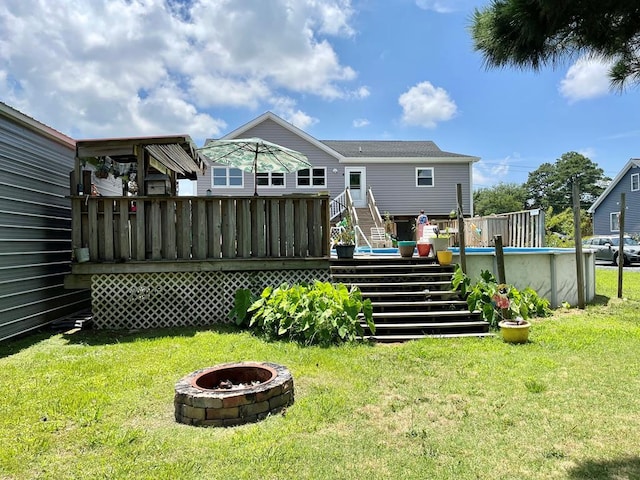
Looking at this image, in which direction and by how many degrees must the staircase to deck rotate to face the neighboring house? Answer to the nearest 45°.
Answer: approximately 135° to its left

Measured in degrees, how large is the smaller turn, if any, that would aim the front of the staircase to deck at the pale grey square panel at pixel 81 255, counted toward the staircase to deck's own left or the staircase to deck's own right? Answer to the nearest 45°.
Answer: approximately 90° to the staircase to deck's own right

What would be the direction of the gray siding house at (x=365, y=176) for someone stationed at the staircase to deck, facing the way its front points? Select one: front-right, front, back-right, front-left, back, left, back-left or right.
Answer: back

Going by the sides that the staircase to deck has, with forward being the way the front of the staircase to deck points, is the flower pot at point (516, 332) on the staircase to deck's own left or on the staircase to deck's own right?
on the staircase to deck's own left

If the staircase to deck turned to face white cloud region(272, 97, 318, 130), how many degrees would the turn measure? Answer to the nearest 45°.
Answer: approximately 135° to its right

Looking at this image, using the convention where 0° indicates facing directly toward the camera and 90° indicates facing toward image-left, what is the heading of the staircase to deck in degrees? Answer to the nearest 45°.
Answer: approximately 0°

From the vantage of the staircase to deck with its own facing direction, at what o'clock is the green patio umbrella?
The green patio umbrella is roughly at 4 o'clock from the staircase to deck.

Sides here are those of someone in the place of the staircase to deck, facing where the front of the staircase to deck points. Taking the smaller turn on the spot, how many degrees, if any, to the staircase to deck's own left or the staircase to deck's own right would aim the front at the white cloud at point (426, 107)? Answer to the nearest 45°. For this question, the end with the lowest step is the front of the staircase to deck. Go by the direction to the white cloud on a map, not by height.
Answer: approximately 180°

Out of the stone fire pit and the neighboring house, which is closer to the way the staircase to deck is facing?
the stone fire pit

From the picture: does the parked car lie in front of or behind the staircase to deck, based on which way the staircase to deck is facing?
behind

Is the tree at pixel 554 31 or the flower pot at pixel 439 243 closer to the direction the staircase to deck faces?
the tree

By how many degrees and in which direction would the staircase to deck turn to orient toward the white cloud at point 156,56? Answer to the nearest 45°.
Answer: approximately 135° to its right
